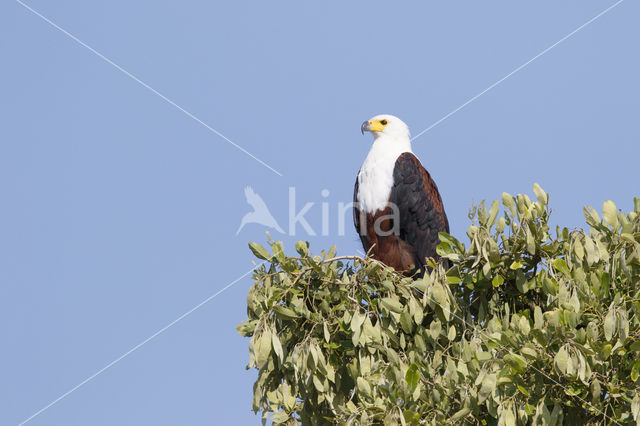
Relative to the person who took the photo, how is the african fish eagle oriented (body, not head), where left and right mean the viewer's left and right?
facing the viewer and to the left of the viewer
